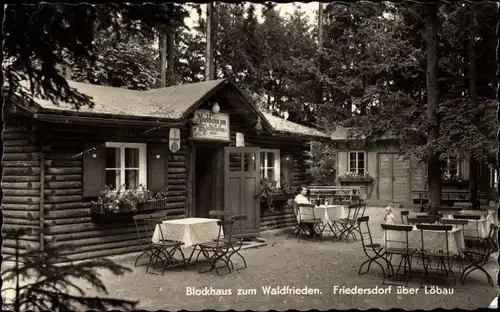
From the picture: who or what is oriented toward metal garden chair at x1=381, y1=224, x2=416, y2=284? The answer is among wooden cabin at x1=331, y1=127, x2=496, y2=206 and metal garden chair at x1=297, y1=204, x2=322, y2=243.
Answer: the wooden cabin

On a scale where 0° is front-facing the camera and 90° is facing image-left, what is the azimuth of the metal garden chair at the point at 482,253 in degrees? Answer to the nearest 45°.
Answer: approximately 90°

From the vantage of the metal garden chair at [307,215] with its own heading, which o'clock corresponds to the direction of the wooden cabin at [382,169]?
The wooden cabin is roughly at 11 o'clock from the metal garden chair.

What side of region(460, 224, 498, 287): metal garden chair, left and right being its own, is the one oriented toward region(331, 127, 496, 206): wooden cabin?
right

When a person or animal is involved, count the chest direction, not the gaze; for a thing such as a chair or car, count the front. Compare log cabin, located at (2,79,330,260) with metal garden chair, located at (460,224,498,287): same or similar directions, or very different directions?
very different directions

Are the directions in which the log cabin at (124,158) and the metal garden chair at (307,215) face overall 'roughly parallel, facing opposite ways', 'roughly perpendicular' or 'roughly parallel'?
roughly perpendicular

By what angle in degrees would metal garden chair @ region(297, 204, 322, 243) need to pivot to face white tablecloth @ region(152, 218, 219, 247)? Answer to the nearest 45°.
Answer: approximately 180°
